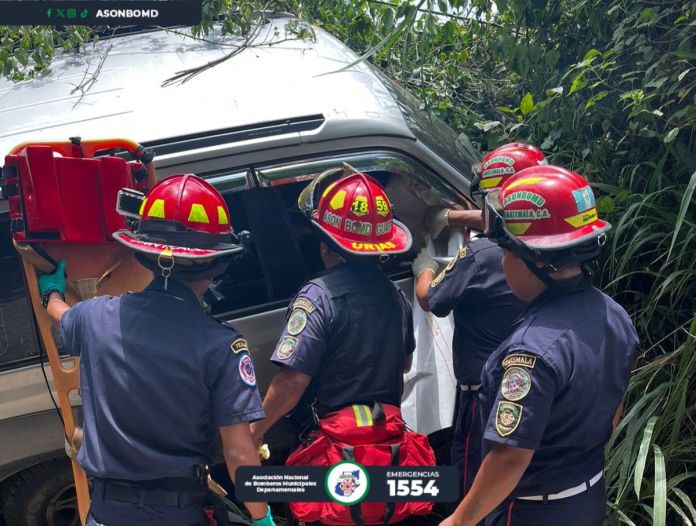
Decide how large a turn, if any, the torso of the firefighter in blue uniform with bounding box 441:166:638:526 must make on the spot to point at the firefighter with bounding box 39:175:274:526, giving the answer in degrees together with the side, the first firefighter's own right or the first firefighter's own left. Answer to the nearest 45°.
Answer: approximately 45° to the first firefighter's own left

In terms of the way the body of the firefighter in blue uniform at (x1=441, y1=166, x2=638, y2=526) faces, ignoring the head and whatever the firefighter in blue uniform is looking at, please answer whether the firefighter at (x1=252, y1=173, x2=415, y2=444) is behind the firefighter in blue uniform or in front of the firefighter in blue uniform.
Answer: in front

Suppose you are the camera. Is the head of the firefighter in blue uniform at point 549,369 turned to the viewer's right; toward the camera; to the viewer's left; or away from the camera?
to the viewer's left

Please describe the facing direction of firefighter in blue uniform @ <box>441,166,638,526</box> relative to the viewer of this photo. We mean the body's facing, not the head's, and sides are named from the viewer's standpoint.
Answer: facing away from the viewer and to the left of the viewer
